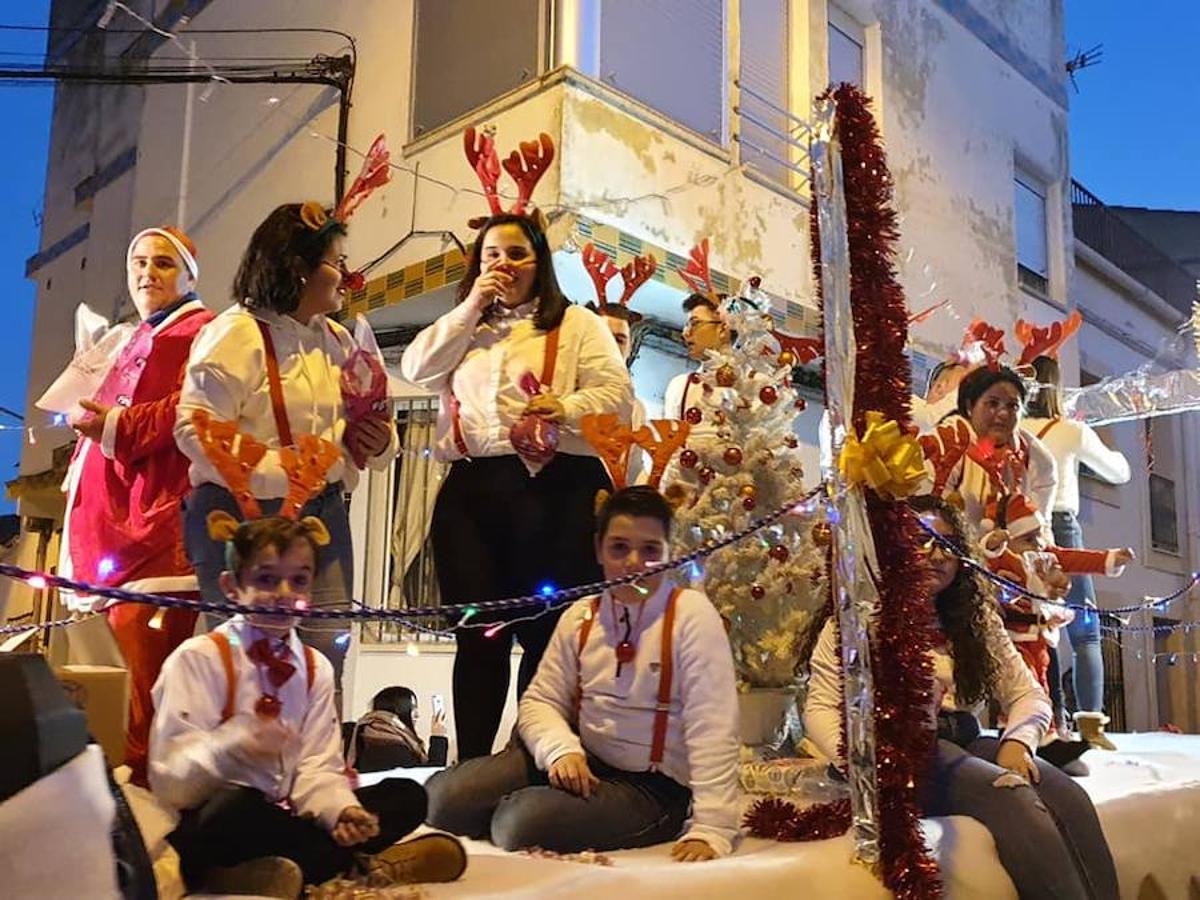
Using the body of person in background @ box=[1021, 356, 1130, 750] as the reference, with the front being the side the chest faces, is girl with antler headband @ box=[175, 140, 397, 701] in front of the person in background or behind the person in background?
behind

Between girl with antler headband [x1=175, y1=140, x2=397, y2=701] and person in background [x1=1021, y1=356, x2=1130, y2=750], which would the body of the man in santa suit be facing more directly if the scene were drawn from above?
the girl with antler headband

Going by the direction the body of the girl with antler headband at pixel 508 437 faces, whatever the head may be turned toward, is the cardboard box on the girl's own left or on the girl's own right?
on the girl's own right

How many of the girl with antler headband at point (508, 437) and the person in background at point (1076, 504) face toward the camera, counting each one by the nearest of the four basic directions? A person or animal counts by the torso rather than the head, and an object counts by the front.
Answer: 1

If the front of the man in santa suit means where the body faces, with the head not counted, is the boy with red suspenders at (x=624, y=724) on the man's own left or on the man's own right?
on the man's own left

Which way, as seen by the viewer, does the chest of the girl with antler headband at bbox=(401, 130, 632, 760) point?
toward the camera

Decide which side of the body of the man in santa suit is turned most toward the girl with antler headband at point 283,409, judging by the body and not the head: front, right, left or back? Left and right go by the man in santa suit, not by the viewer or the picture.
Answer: left

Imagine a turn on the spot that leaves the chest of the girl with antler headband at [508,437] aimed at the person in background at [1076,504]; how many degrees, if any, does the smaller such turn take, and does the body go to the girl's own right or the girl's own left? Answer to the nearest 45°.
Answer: approximately 135° to the girl's own left

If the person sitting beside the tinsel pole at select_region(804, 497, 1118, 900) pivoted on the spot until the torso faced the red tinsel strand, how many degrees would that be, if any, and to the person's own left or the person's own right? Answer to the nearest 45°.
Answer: approximately 90° to the person's own right

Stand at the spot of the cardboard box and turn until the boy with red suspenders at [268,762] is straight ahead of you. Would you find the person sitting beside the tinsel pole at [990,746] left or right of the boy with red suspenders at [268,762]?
left

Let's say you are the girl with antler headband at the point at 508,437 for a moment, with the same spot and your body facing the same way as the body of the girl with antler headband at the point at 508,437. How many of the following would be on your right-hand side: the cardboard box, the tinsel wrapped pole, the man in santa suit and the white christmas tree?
2

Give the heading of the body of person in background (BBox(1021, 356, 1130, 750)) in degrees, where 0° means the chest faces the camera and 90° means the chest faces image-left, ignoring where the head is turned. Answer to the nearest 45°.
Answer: approximately 225°
